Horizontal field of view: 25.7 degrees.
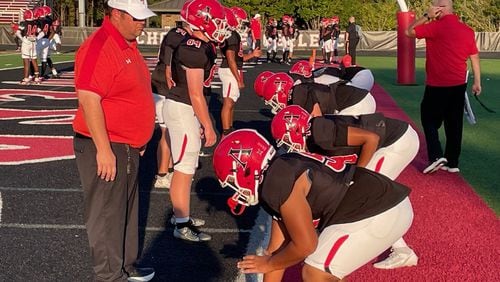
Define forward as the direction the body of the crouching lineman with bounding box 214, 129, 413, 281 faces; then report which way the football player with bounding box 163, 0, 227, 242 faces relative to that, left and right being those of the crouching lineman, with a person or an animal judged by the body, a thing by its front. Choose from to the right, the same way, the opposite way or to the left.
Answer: the opposite way

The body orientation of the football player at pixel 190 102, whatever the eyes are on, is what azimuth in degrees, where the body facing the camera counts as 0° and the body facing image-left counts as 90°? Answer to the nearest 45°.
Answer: approximately 270°

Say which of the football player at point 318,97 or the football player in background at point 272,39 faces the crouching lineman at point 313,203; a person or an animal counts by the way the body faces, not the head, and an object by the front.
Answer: the football player in background

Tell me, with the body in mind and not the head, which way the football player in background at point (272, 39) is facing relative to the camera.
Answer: toward the camera

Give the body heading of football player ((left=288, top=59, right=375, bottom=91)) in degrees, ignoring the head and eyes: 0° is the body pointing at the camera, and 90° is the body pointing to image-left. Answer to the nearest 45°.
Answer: approximately 90°

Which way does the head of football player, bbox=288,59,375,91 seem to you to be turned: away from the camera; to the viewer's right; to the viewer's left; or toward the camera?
to the viewer's left

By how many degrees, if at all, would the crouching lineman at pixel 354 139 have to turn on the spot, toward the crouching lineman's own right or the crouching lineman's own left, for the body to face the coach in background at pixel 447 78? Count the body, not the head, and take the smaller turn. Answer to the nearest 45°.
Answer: approximately 90° to the crouching lineman's own right

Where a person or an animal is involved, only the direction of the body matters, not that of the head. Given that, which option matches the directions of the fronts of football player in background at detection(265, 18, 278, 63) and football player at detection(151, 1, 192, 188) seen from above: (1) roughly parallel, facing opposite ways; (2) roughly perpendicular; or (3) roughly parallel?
roughly perpendicular

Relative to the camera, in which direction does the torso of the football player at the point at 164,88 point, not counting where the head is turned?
to the viewer's right

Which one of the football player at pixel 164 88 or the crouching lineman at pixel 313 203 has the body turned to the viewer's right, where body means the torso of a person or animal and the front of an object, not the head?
the football player

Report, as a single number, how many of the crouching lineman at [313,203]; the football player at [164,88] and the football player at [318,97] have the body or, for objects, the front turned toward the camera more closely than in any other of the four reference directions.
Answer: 0

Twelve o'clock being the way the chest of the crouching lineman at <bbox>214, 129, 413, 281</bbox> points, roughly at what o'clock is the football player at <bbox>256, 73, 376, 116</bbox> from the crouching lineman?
The football player is roughly at 3 o'clock from the crouching lineman.

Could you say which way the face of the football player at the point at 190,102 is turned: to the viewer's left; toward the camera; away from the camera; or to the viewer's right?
to the viewer's right

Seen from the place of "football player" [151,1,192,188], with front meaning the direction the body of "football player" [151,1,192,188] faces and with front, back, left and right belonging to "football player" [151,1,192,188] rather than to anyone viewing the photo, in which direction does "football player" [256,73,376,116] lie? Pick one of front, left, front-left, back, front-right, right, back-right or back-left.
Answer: front-right

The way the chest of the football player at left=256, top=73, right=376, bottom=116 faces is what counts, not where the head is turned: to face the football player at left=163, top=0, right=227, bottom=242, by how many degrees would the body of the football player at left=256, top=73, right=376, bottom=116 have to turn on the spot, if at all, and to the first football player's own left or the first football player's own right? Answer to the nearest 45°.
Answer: approximately 45° to the first football player's own left

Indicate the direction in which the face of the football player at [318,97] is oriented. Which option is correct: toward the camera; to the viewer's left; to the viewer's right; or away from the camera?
to the viewer's left

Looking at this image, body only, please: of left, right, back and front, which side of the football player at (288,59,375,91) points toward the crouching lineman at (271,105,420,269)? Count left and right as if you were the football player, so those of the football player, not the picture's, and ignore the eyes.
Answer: left
